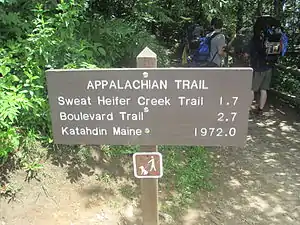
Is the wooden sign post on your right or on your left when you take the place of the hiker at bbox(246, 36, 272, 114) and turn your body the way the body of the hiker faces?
on your left

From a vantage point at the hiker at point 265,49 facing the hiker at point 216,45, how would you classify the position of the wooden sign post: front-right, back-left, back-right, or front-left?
front-left

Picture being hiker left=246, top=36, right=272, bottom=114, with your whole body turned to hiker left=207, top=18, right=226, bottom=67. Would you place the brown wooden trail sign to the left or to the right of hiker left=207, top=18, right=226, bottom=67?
left

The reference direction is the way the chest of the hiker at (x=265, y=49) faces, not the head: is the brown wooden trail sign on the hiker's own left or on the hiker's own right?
on the hiker's own left

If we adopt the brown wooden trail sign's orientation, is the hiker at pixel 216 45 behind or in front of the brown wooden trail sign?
behind

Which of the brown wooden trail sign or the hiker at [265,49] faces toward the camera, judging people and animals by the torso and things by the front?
the brown wooden trail sign

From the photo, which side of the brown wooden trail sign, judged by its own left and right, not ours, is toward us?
front

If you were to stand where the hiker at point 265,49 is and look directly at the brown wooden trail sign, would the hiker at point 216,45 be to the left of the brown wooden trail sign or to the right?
right

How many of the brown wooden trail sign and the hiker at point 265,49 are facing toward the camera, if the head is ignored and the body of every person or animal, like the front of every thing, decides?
1

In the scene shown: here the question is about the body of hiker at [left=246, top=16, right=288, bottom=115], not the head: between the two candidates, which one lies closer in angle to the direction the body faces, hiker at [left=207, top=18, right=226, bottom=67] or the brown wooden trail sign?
the hiker

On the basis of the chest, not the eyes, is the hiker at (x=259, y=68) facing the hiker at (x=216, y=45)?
no

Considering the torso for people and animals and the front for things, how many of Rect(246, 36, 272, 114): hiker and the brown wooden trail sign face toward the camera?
1

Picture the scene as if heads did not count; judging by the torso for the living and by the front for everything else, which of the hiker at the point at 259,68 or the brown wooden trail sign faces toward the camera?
the brown wooden trail sign

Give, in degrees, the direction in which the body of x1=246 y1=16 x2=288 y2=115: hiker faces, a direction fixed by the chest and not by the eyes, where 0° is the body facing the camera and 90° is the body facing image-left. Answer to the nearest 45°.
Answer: approximately 135°

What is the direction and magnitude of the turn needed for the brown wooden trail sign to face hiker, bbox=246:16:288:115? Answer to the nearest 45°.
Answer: approximately 135° to its left

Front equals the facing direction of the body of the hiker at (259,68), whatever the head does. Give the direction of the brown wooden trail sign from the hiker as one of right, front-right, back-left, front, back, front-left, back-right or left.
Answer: back-left

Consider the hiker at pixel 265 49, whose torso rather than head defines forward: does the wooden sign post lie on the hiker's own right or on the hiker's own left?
on the hiker's own left
